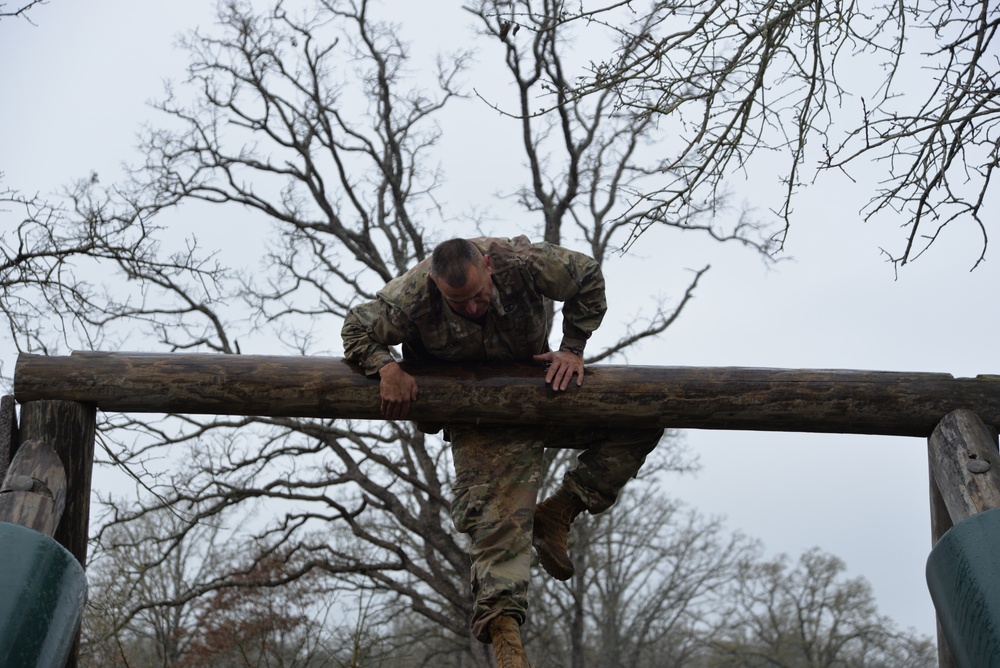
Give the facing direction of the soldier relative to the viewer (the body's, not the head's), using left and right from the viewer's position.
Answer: facing the viewer

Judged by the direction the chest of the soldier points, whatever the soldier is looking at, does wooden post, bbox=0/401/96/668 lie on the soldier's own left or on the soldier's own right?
on the soldier's own right

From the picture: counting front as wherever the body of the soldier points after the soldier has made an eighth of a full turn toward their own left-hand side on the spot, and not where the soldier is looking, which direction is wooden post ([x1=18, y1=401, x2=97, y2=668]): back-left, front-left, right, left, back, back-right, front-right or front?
back-right
